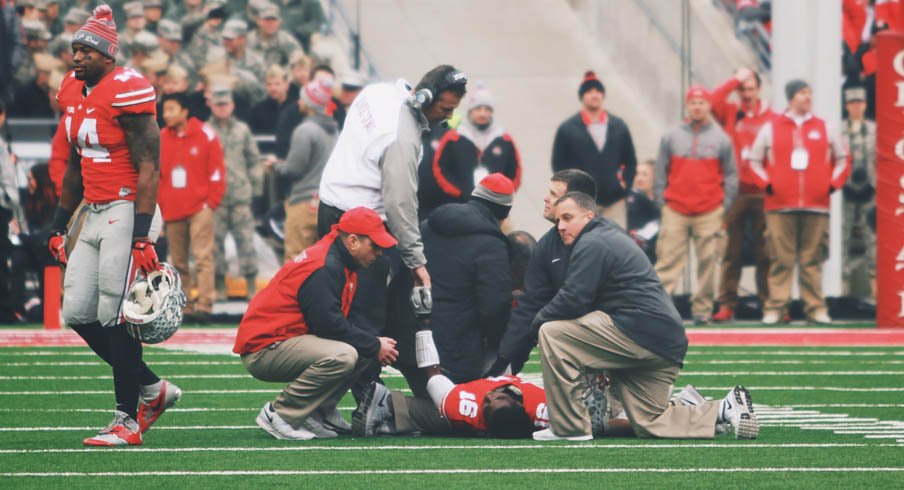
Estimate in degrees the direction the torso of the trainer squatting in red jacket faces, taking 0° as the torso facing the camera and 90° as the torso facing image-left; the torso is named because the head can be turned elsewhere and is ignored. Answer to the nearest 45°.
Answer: approximately 270°

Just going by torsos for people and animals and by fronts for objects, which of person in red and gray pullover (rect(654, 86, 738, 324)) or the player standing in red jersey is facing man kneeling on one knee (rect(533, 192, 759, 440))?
the person in red and gray pullover

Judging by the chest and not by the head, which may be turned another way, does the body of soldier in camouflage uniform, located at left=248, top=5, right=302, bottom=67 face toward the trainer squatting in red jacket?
yes

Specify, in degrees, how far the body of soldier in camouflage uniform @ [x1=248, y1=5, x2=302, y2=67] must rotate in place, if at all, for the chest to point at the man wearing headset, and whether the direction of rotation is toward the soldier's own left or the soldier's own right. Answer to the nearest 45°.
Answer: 0° — they already face them

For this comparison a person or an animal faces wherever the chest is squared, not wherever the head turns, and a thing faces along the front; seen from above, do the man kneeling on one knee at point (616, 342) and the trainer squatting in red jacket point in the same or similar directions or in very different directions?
very different directions

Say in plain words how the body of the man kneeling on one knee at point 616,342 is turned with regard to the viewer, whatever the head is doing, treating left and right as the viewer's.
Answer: facing to the left of the viewer

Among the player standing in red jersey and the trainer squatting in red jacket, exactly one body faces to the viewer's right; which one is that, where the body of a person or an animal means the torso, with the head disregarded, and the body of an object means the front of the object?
the trainer squatting in red jacket

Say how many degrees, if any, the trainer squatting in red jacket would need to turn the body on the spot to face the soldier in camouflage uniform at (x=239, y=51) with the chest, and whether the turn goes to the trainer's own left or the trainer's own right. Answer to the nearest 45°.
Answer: approximately 90° to the trainer's own left

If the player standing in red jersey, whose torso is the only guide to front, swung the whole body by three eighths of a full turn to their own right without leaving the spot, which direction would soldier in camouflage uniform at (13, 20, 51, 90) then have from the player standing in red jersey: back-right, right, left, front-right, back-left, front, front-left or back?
front
